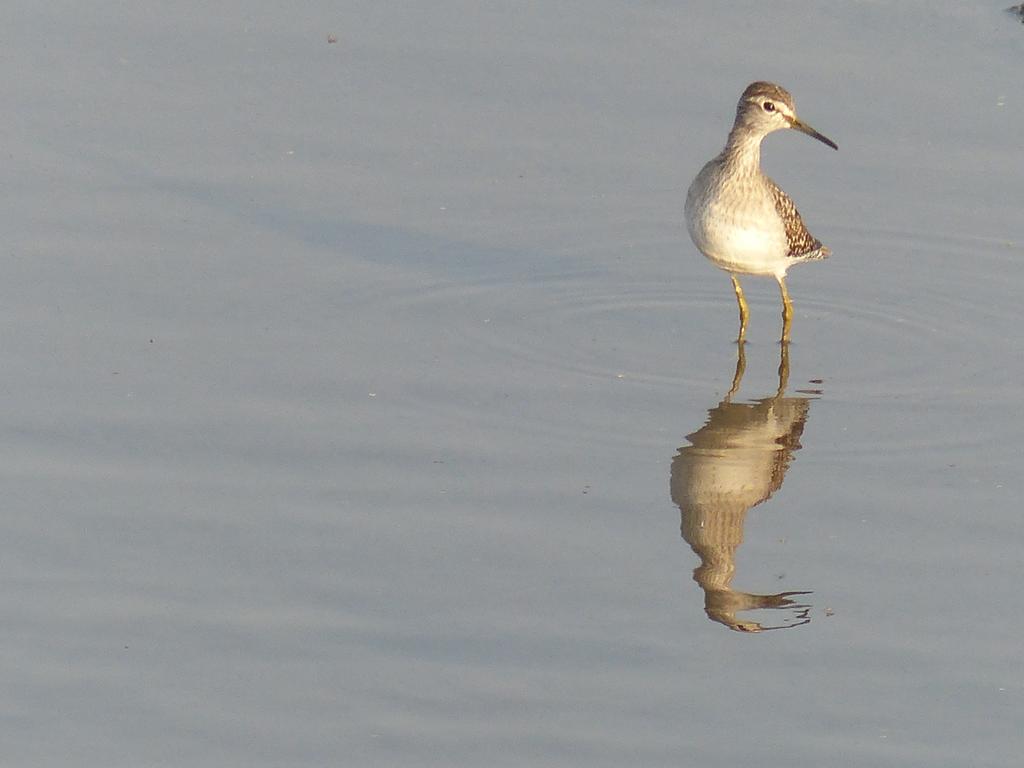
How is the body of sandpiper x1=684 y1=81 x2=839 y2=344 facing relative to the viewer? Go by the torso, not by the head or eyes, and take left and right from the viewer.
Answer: facing the viewer and to the left of the viewer
